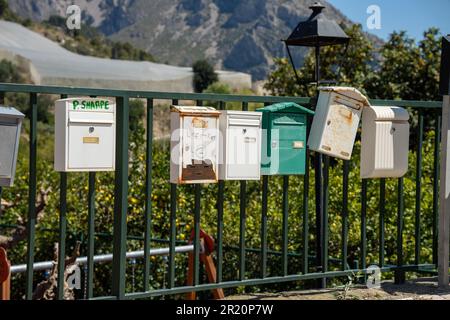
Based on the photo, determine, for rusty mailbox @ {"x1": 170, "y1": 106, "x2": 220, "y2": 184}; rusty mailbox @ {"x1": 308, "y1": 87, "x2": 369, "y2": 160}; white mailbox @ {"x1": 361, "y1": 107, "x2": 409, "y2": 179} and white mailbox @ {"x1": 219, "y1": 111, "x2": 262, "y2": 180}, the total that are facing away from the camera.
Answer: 0

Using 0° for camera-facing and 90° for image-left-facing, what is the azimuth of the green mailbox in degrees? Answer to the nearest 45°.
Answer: approximately 315°

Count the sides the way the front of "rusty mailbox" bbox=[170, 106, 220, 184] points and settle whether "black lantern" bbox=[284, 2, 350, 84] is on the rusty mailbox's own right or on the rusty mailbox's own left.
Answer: on the rusty mailbox's own left

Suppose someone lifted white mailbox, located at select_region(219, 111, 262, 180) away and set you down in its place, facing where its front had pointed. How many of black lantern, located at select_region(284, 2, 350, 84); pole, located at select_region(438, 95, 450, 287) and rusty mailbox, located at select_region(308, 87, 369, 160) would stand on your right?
0

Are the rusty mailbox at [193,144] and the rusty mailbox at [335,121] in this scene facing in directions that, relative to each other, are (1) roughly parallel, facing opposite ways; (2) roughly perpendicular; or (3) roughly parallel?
roughly parallel

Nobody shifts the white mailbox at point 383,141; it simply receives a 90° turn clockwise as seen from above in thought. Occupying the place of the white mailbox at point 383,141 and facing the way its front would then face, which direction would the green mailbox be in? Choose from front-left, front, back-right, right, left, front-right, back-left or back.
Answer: front

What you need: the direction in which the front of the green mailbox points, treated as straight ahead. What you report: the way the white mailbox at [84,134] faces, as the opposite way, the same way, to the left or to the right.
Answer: the same way

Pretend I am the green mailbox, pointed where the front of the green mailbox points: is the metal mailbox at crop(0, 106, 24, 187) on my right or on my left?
on my right

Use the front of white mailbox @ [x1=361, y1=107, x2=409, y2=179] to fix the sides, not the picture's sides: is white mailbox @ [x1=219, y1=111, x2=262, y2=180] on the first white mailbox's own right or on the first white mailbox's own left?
on the first white mailbox's own right

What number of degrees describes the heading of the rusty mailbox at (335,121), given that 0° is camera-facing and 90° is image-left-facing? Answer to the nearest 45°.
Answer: approximately 315°

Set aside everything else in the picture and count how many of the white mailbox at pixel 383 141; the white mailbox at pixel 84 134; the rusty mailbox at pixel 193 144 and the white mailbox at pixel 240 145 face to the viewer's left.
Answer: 0

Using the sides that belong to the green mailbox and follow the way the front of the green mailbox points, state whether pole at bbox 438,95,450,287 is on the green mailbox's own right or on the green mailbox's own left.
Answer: on the green mailbox's own left

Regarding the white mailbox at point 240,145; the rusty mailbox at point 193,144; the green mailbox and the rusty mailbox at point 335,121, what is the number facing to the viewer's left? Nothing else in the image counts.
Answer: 0

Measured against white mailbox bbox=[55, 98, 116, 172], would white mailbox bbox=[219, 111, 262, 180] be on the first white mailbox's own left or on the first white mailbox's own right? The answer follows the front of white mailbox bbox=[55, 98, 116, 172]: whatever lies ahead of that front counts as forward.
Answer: on the first white mailbox's own left

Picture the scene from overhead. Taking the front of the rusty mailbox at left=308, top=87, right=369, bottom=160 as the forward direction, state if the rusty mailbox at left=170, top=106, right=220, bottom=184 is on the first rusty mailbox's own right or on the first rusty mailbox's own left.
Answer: on the first rusty mailbox's own right

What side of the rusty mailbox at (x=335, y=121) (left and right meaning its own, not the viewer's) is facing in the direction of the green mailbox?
right

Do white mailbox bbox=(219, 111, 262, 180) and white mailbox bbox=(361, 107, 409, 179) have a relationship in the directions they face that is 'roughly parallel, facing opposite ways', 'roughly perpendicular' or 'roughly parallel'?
roughly parallel
